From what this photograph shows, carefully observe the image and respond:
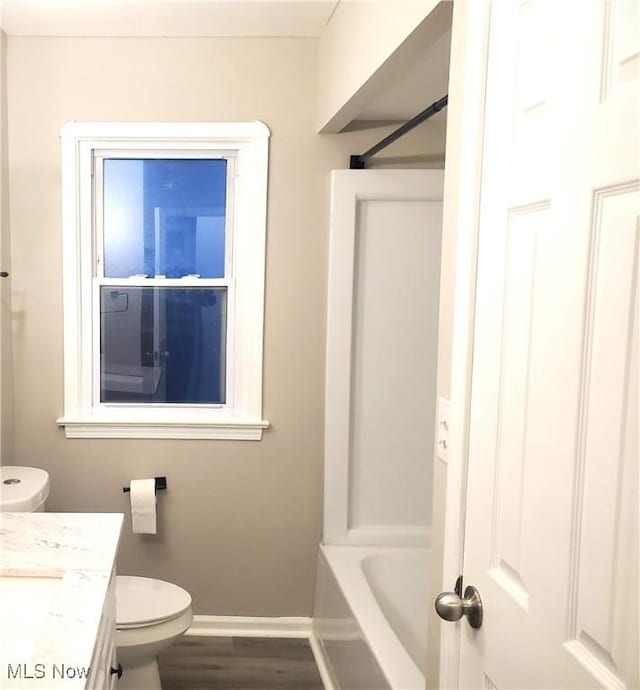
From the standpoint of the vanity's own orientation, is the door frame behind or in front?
in front

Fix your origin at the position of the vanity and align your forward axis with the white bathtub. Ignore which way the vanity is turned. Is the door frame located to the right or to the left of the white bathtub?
right

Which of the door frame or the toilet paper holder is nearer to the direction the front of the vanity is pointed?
the door frame

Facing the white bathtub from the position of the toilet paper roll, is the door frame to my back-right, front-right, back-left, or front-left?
front-right

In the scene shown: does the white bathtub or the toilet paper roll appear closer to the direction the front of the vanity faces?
the white bathtub

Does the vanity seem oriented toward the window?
no

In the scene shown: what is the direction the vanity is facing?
to the viewer's right

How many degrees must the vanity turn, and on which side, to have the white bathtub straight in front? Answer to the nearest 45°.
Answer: approximately 45° to its left

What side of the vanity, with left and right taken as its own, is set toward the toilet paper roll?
left

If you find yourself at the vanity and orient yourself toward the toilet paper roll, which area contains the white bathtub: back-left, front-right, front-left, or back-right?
front-right

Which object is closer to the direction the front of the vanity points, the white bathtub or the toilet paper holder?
the white bathtub

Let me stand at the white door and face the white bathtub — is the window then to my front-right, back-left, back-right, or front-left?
front-left

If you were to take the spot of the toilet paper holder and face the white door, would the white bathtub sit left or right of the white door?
left

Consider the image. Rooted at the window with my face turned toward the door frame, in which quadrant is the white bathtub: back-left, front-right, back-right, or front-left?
front-left
